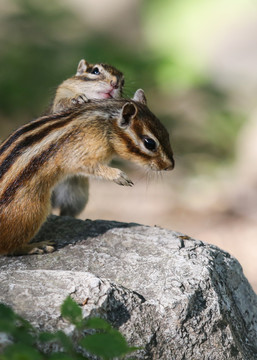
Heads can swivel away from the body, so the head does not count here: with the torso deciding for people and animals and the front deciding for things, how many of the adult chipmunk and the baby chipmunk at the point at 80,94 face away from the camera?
0

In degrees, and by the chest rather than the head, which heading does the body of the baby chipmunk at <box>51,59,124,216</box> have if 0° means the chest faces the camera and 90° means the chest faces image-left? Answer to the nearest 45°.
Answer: approximately 315°

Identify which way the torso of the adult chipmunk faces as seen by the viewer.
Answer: to the viewer's right
